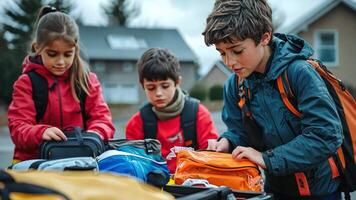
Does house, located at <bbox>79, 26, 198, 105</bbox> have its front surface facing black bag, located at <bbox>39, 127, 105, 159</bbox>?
yes

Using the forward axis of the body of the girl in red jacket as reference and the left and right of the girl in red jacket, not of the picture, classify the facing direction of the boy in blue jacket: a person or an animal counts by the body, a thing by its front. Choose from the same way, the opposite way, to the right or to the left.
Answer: to the right

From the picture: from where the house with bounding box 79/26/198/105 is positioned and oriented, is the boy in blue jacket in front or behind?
in front

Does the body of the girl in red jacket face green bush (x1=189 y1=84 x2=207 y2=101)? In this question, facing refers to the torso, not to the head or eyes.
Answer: no

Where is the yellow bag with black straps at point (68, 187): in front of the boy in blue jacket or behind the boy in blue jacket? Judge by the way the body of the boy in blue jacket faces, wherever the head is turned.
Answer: in front

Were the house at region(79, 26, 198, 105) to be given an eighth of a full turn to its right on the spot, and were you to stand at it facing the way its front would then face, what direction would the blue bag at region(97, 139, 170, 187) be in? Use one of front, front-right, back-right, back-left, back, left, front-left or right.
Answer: front-left

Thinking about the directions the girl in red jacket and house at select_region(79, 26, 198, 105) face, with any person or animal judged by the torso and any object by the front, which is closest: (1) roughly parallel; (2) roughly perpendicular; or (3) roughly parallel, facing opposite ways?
roughly parallel

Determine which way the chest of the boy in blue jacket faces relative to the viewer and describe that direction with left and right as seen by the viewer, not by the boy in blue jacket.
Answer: facing the viewer and to the left of the viewer

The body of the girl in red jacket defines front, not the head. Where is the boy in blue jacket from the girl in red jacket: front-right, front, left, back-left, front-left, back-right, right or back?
front-left

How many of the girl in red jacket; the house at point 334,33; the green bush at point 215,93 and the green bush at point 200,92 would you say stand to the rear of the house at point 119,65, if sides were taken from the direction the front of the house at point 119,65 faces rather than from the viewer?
0

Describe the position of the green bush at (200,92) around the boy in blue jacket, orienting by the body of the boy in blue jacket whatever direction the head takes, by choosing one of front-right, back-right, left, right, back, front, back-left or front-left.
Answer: back-right

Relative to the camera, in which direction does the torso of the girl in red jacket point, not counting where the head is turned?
toward the camera

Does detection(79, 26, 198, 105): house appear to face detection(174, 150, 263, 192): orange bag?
yes

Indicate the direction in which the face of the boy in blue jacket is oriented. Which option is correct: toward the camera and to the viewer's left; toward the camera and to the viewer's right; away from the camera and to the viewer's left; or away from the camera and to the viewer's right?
toward the camera and to the viewer's left

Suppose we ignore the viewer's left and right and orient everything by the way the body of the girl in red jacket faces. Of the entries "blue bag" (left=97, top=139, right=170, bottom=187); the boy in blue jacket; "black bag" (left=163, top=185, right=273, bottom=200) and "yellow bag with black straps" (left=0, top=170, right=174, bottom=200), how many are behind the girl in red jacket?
0

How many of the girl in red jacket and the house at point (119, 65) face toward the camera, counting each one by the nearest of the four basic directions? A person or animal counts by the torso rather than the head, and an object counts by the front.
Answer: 2
